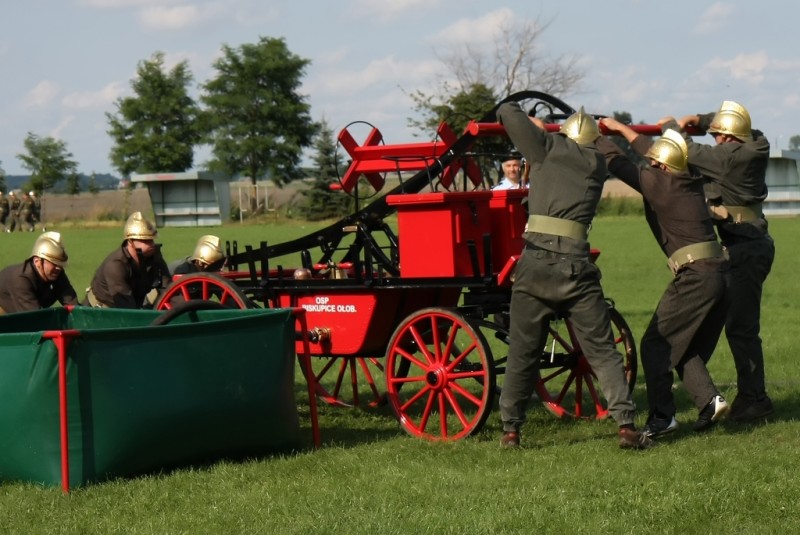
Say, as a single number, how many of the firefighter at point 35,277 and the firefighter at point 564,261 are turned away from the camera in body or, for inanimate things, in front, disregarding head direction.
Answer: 1

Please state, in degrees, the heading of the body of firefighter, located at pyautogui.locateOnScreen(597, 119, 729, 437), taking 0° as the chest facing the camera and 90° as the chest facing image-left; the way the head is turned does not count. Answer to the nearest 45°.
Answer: approximately 135°

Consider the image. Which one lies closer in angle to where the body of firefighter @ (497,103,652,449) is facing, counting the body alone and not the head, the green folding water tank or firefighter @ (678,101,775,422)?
the firefighter

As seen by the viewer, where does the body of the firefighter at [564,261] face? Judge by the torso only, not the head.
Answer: away from the camera

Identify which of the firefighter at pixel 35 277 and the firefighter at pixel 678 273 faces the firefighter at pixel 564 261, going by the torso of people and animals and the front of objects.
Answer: the firefighter at pixel 35 277

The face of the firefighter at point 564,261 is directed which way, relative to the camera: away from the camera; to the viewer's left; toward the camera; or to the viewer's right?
away from the camera

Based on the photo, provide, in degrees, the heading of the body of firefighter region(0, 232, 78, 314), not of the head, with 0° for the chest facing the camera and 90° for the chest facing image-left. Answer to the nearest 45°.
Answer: approximately 315°

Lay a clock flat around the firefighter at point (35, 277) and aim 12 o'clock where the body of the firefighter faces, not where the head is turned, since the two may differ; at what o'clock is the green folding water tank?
The green folding water tank is roughly at 1 o'clock from the firefighter.
